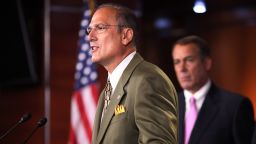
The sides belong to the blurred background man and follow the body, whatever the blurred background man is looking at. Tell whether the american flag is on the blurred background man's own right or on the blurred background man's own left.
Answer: on the blurred background man's own right

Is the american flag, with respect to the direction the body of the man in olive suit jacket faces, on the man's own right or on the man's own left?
on the man's own right

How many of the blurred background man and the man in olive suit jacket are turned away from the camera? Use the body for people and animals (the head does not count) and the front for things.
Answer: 0

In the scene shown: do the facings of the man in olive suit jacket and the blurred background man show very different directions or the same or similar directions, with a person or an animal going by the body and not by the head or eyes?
same or similar directions

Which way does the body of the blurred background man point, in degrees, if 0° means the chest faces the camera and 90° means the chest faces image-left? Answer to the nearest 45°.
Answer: approximately 45°

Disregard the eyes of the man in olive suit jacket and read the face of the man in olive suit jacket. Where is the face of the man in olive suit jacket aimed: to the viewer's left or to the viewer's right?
to the viewer's left

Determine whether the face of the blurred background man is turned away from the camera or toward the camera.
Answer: toward the camera

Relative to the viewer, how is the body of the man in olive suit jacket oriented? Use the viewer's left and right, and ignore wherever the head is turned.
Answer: facing the viewer and to the left of the viewer

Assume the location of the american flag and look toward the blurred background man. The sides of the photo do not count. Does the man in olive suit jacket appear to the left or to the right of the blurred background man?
right
